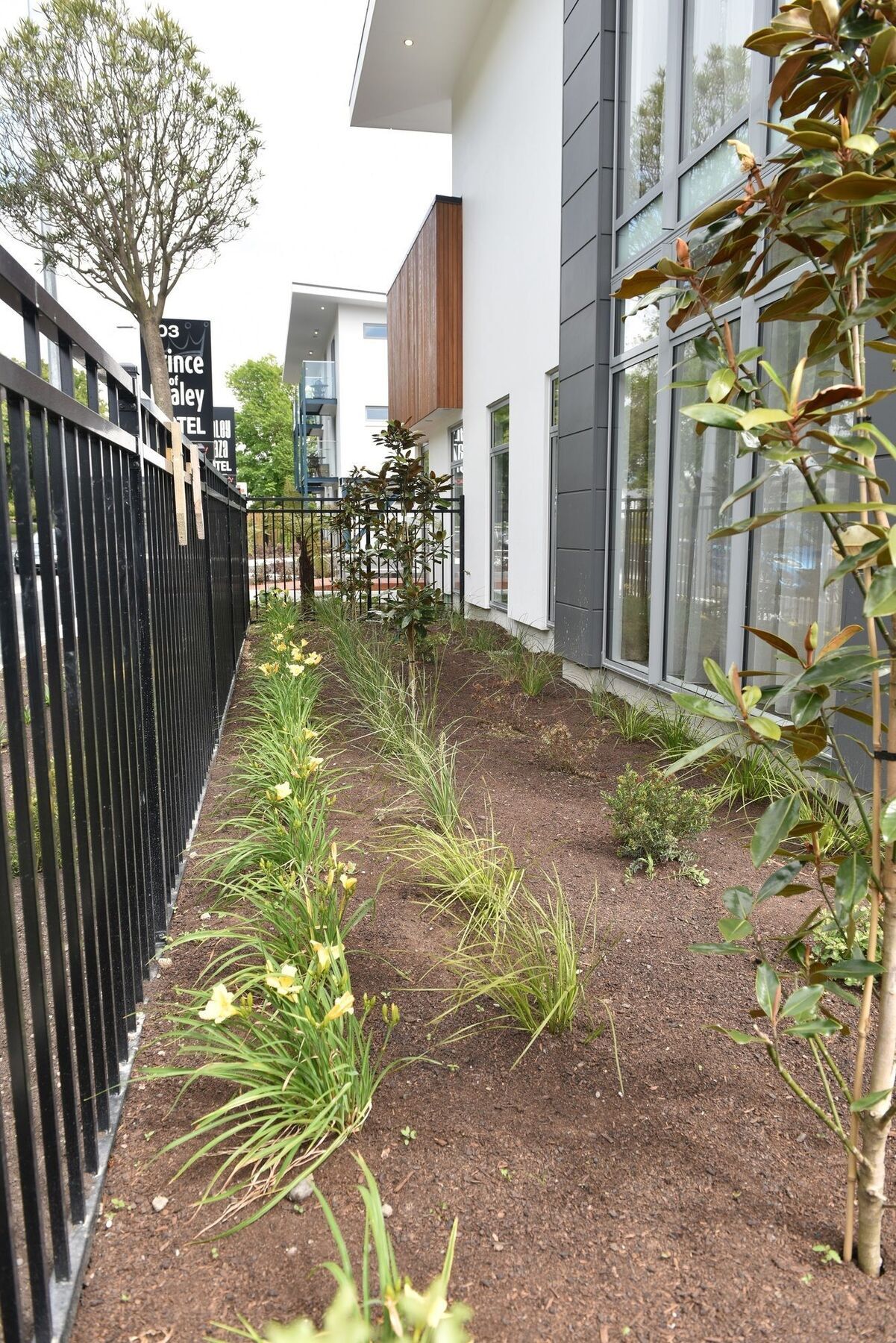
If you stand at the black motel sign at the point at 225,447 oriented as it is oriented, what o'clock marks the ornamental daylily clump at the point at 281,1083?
The ornamental daylily clump is roughly at 12 o'clock from the black motel sign.

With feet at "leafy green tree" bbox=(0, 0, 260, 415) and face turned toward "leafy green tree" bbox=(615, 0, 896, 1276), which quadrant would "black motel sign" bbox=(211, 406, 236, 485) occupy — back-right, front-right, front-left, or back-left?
back-left

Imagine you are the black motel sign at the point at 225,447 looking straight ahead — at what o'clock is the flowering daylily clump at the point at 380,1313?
The flowering daylily clump is roughly at 12 o'clock from the black motel sign.

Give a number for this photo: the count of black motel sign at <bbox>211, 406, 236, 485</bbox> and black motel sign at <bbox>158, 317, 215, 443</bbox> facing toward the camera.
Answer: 2

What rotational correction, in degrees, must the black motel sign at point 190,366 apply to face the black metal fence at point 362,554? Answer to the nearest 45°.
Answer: approximately 45° to its left

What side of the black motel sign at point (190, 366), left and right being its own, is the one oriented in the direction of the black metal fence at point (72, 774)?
front
